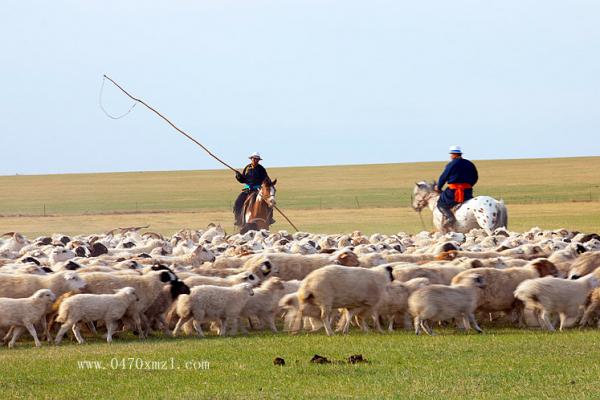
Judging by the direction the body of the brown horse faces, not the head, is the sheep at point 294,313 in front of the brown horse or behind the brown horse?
in front

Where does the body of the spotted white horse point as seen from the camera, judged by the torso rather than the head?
to the viewer's left

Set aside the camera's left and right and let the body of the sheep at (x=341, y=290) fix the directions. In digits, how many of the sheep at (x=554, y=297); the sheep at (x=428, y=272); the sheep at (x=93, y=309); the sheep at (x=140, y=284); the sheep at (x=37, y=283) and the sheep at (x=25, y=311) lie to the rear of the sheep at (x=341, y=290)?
4

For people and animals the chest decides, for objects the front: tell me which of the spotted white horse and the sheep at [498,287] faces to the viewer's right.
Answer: the sheep

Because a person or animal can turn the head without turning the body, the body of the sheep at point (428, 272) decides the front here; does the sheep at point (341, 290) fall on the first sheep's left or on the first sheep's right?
on the first sheep's right

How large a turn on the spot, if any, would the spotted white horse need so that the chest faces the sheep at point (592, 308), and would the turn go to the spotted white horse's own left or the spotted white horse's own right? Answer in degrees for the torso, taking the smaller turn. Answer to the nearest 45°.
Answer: approximately 90° to the spotted white horse's own left

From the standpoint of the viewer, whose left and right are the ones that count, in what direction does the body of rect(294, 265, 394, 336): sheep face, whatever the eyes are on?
facing to the right of the viewer

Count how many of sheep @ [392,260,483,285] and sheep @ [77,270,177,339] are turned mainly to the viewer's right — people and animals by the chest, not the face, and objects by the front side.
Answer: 2

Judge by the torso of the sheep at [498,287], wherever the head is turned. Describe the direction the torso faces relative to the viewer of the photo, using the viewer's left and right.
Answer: facing to the right of the viewer

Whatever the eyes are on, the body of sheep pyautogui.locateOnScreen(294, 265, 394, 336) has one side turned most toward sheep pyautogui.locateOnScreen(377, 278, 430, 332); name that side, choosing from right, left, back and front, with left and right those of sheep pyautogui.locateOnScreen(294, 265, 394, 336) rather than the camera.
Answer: front

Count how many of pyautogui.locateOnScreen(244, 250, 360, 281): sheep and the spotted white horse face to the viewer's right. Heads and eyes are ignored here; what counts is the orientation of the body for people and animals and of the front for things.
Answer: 1

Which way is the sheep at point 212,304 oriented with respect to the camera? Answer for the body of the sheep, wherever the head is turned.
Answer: to the viewer's right

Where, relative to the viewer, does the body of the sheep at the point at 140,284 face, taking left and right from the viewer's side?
facing to the right of the viewer

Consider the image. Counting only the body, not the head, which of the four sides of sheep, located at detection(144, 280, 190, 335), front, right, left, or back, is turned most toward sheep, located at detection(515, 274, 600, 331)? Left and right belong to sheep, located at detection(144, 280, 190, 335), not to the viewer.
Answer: front
